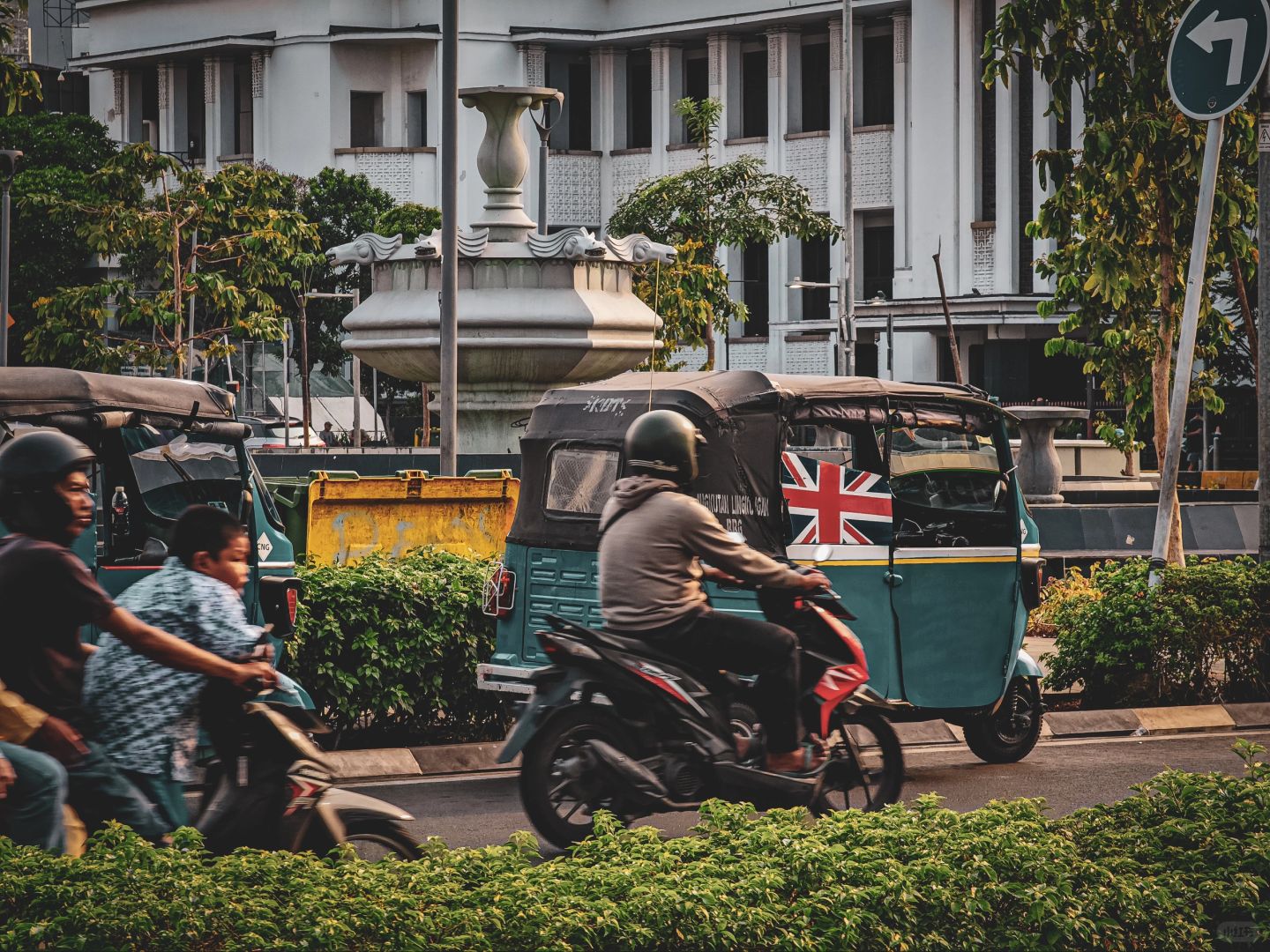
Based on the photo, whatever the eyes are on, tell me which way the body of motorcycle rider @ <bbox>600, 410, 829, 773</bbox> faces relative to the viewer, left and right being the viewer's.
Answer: facing away from the viewer and to the right of the viewer

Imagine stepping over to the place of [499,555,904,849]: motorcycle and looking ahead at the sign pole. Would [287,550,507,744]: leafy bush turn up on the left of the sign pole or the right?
left

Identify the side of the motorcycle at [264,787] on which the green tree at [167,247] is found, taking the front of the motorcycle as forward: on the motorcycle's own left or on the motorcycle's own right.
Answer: on the motorcycle's own left

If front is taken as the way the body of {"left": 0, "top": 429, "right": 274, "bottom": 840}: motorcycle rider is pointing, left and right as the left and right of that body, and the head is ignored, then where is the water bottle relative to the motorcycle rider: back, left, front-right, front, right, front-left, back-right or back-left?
left

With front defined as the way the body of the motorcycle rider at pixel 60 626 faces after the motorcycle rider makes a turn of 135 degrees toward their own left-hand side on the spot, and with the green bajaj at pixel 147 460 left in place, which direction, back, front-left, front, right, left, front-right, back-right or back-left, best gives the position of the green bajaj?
front-right

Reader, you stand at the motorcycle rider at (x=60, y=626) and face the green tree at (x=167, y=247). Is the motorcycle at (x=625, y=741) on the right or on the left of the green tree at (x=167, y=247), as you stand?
right

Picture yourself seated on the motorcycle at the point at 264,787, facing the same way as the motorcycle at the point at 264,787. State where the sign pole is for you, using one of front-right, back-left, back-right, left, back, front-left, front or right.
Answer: front-left

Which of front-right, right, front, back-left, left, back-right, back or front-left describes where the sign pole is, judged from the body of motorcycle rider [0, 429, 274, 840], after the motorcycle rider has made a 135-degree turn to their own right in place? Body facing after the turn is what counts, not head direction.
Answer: back

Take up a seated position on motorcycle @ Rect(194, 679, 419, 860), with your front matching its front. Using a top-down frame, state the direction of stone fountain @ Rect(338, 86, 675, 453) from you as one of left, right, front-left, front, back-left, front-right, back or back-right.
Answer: left

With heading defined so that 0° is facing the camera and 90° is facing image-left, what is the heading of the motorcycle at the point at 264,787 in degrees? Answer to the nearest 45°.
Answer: approximately 270°

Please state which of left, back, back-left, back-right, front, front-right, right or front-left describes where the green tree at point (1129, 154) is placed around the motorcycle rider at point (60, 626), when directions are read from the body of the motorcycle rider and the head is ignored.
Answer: front-left

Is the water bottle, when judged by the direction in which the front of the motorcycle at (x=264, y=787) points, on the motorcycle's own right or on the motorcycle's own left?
on the motorcycle's own left

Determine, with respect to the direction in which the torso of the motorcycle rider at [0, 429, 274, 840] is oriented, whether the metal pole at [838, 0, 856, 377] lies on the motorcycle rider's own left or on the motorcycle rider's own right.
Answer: on the motorcycle rider's own left

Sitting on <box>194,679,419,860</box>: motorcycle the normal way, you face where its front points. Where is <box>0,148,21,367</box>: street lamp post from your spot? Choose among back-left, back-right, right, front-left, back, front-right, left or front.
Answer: left

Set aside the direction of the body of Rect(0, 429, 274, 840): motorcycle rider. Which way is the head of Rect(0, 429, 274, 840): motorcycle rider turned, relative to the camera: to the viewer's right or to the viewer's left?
to the viewer's right

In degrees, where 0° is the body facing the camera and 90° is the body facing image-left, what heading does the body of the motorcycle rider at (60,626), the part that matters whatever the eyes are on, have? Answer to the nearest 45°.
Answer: approximately 270°

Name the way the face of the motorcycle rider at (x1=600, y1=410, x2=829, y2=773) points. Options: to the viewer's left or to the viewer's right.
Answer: to the viewer's right
